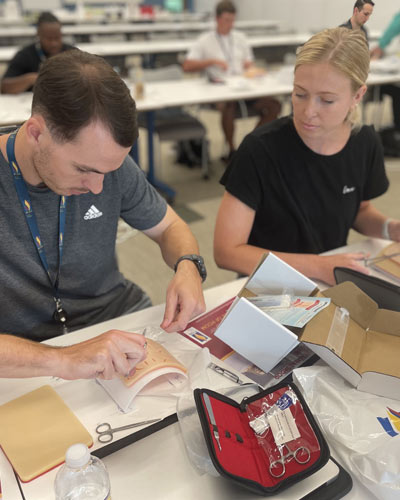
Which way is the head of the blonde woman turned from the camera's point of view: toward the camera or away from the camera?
toward the camera

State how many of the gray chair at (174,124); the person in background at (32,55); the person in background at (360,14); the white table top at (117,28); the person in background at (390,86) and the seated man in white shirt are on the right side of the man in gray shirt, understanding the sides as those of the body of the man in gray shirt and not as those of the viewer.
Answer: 0

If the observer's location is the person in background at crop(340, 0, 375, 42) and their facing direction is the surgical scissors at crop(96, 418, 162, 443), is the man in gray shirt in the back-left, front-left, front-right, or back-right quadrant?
front-right

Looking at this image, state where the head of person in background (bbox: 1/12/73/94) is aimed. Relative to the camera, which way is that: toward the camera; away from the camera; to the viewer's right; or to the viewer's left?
toward the camera

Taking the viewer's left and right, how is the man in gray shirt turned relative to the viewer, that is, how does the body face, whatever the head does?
facing the viewer and to the right of the viewer

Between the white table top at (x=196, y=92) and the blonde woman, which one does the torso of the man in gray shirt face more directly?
the blonde woman

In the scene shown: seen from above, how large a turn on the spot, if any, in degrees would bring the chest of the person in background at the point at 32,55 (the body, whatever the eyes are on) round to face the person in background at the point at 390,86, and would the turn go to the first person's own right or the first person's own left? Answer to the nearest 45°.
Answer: approximately 45° to the first person's own left

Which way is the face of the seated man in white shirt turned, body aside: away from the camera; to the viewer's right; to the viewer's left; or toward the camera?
toward the camera

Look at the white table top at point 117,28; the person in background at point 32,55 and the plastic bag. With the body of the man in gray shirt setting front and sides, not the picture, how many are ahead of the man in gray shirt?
1

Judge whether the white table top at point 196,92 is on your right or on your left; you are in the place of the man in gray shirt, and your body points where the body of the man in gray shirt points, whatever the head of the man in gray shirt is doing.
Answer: on your left

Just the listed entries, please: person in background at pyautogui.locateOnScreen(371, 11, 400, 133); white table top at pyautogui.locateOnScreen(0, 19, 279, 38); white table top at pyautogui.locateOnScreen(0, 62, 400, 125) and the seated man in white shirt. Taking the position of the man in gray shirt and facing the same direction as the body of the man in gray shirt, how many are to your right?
0

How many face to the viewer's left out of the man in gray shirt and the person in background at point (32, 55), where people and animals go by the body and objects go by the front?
0

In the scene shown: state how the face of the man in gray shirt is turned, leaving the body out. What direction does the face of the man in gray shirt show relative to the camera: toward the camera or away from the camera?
toward the camera

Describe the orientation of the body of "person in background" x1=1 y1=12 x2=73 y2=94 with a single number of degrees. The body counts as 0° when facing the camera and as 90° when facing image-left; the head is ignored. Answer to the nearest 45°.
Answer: approximately 315°

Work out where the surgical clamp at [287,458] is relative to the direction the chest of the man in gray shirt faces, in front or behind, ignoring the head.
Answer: in front
